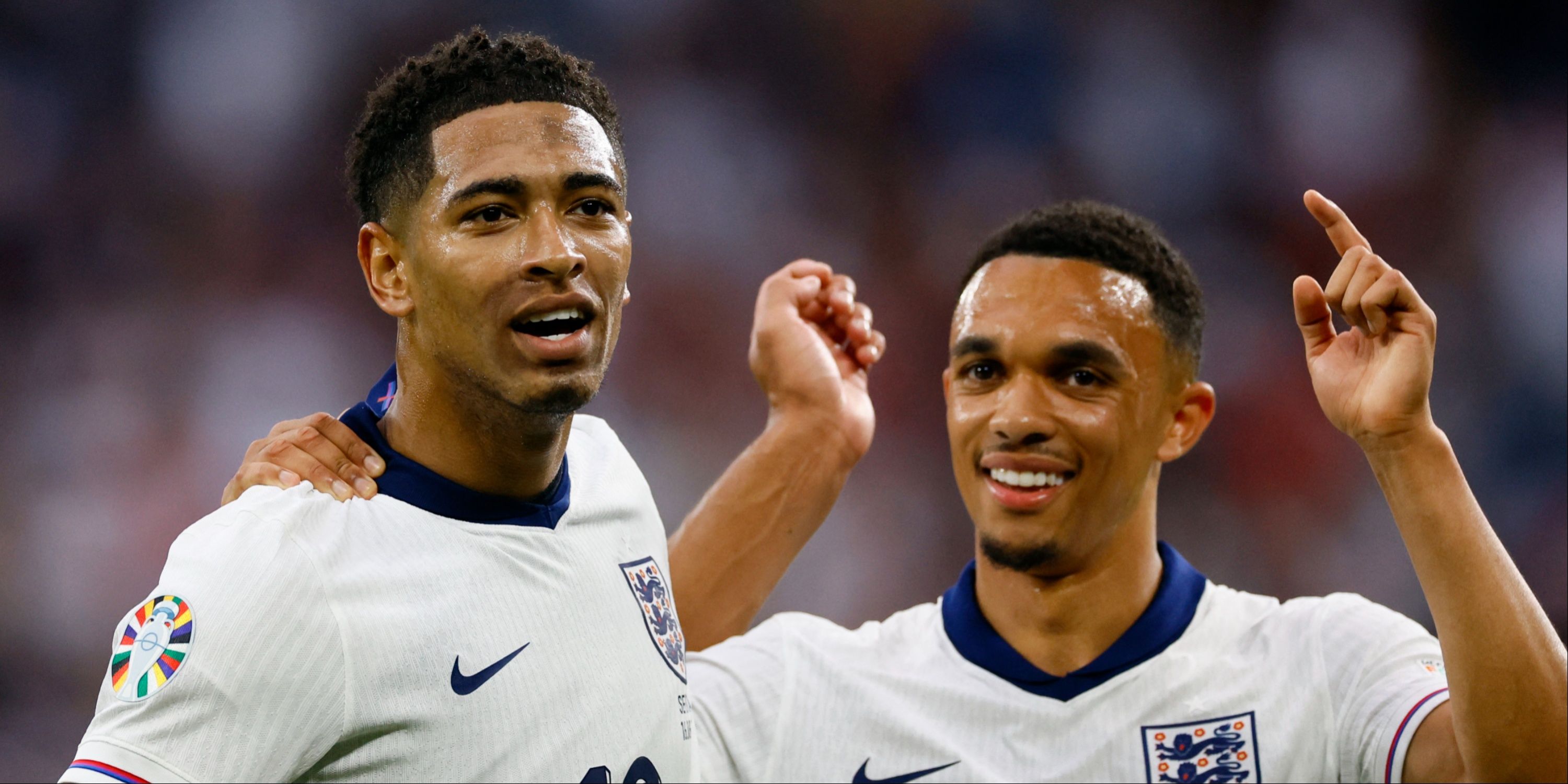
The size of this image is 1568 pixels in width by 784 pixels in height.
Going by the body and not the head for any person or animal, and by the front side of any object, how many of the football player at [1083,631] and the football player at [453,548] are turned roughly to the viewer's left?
0

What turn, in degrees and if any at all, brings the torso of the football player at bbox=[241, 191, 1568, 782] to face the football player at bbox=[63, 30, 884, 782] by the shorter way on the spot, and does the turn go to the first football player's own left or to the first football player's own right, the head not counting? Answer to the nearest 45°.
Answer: approximately 45° to the first football player's own right

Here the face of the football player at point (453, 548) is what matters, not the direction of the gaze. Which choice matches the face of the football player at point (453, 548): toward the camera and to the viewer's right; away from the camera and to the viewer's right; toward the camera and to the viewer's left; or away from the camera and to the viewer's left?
toward the camera and to the viewer's right

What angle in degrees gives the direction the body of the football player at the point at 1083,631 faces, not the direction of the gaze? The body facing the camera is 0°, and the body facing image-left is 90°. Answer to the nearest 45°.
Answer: approximately 0°

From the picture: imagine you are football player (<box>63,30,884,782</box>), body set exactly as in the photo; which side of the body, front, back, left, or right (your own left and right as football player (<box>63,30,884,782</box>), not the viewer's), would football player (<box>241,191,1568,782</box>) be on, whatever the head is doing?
left

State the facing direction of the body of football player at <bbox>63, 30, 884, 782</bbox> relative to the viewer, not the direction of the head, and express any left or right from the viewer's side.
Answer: facing the viewer and to the right of the viewer
